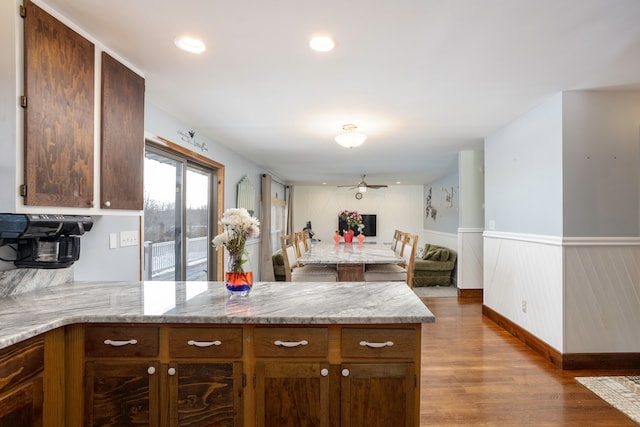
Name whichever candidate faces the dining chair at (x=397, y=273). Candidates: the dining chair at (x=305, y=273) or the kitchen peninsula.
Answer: the dining chair at (x=305, y=273)

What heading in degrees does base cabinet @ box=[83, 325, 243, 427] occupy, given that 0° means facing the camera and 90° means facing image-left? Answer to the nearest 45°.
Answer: approximately 0°

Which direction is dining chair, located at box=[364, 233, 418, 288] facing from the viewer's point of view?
to the viewer's left

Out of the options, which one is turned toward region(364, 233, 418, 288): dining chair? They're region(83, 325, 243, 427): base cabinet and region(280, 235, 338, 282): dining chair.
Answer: region(280, 235, 338, 282): dining chair

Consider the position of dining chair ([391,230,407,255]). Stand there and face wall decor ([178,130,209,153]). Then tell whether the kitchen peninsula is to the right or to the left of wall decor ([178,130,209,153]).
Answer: left

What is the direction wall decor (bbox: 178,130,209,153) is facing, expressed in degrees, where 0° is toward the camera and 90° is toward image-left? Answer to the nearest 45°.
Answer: approximately 315°

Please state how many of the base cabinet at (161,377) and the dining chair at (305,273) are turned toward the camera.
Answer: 1

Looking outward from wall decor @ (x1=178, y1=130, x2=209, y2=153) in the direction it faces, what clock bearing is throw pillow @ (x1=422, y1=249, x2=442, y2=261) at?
The throw pillow is roughly at 10 o'clock from the wall decor.

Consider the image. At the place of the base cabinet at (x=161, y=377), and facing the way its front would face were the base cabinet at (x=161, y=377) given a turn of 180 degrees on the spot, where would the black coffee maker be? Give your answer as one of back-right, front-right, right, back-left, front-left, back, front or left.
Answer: front-left

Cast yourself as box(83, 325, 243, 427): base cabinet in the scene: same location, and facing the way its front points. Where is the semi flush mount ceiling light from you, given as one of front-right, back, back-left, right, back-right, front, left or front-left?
back-left

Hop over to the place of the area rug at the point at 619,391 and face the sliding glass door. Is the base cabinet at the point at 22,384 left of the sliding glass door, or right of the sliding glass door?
left

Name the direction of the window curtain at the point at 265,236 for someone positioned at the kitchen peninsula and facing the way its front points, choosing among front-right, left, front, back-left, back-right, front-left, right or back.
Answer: back

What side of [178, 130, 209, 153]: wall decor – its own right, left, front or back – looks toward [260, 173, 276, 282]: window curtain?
left

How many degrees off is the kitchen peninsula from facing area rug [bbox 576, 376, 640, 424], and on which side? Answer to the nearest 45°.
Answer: approximately 90° to its left

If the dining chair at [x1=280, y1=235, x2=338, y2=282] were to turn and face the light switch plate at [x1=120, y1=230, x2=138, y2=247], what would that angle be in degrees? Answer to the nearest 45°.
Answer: approximately 135° to its right

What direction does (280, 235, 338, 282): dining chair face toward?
to the viewer's right

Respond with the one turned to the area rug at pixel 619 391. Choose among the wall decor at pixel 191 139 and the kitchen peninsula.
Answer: the wall decor
